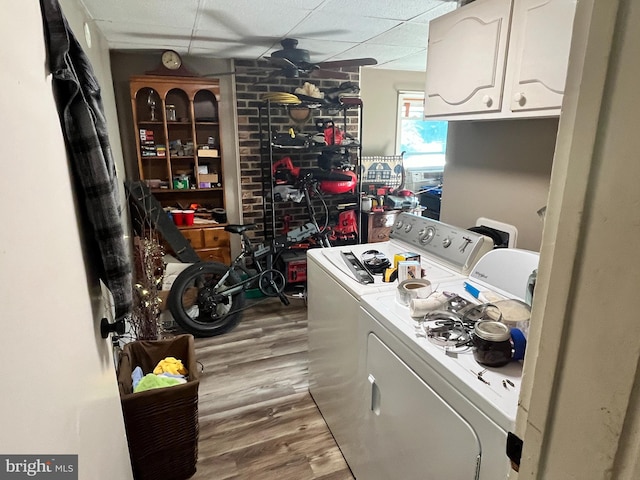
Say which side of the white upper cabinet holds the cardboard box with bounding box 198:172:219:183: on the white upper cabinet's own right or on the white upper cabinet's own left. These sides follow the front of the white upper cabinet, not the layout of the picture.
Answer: on the white upper cabinet's own right

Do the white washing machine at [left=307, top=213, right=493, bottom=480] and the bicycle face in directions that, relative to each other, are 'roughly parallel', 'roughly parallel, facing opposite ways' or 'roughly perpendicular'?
roughly parallel, facing opposite ways

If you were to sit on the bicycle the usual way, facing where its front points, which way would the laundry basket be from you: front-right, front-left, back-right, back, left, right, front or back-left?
right

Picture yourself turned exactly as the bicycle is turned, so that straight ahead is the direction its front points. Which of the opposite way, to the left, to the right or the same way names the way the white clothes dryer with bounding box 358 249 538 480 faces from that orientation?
the opposite way

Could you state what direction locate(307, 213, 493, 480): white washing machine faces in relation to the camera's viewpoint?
facing the viewer and to the left of the viewer

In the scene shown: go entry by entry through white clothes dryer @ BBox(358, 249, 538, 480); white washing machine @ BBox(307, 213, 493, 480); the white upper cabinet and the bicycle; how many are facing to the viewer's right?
1

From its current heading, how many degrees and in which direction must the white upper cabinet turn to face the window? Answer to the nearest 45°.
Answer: approximately 135° to its right

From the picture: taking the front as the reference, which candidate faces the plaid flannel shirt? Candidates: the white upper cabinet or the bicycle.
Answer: the white upper cabinet

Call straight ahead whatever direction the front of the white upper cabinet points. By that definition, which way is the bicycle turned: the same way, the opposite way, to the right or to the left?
the opposite way

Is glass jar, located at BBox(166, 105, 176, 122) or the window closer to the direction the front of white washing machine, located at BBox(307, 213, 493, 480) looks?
the glass jar

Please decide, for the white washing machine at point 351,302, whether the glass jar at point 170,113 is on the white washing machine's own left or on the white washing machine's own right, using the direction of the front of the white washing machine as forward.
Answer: on the white washing machine's own right

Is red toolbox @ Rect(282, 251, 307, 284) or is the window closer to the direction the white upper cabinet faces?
the red toolbox

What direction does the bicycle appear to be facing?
to the viewer's right

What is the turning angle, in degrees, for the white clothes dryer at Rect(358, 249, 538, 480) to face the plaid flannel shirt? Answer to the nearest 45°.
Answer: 0° — it already faces it
